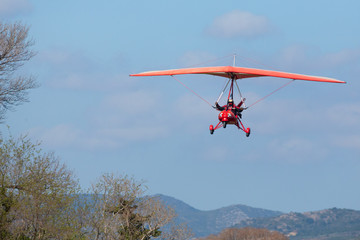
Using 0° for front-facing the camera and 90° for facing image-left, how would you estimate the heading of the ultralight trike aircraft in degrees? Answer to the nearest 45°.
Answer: approximately 0°

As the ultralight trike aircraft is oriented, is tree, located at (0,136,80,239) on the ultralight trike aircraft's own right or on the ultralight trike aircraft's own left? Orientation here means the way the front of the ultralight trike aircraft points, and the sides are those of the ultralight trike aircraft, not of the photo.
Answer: on the ultralight trike aircraft's own right
